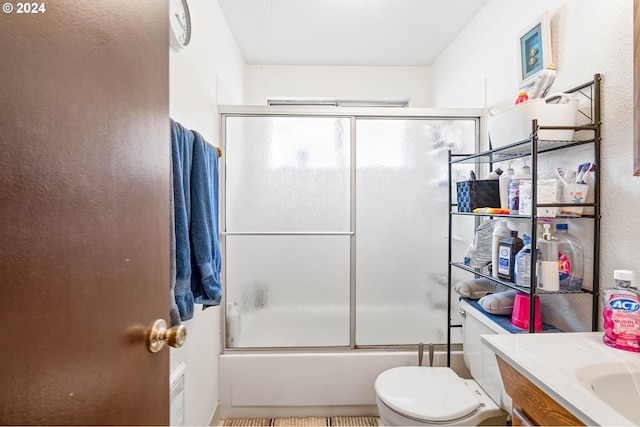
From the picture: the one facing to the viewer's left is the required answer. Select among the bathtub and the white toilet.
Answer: the white toilet

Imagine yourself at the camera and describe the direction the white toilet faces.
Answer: facing to the left of the viewer

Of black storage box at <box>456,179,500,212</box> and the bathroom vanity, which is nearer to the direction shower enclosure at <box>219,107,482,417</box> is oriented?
the bathroom vanity

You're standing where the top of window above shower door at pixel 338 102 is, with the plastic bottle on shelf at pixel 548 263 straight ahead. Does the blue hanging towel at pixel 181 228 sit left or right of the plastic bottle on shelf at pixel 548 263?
right

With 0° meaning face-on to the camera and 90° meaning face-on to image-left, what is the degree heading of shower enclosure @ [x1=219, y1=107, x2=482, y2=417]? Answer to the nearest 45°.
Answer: approximately 0°

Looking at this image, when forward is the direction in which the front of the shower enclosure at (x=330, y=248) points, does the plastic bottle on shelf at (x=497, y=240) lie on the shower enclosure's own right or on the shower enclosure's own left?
on the shower enclosure's own left

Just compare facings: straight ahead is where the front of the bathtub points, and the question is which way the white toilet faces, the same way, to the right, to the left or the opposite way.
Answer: to the right

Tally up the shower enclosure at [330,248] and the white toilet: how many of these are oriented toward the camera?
1
